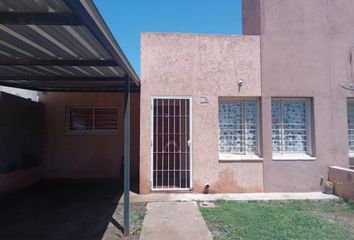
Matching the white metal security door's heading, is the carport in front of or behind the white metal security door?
in front

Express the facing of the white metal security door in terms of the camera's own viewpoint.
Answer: facing the viewer

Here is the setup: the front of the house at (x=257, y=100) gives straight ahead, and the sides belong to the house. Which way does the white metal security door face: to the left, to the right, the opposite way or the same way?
the same way

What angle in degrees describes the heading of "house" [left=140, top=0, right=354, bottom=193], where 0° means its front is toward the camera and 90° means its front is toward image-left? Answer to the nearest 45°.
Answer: approximately 0°

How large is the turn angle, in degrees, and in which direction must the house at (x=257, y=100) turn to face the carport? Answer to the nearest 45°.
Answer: approximately 45° to its right
